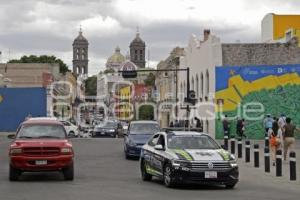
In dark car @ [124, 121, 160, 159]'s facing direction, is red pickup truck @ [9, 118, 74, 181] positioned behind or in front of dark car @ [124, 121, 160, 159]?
in front

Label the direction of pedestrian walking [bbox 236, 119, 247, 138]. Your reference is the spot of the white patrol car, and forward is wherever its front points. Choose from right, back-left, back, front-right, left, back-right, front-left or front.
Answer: back-left

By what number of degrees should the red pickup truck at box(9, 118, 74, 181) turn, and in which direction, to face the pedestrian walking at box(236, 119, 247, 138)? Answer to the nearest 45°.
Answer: approximately 135° to its left

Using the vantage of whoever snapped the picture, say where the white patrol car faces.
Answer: facing the viewer and to the right of the viewer

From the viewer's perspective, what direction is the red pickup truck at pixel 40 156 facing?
toward the camera

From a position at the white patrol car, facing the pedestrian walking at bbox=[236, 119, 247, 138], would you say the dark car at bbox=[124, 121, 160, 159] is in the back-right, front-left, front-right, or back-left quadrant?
front-left

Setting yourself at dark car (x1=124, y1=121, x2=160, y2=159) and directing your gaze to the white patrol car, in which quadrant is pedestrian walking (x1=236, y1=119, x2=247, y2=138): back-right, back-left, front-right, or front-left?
back-left

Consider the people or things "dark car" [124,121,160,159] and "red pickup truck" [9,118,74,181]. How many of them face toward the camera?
2

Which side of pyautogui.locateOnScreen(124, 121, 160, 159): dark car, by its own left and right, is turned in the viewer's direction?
front

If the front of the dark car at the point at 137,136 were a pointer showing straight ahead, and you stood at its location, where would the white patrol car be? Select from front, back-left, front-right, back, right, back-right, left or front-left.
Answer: front

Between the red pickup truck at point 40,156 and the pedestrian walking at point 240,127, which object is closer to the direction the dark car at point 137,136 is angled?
the red pickup truck

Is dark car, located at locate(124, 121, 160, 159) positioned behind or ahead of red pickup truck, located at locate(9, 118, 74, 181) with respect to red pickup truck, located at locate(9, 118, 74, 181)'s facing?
behind

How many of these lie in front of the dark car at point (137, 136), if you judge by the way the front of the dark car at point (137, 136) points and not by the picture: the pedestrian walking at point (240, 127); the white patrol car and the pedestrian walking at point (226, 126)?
1
